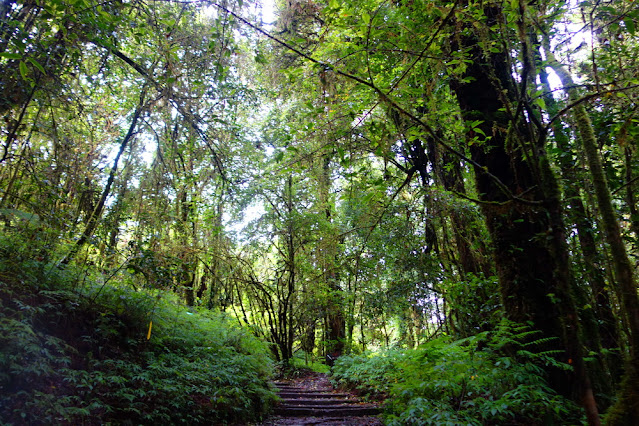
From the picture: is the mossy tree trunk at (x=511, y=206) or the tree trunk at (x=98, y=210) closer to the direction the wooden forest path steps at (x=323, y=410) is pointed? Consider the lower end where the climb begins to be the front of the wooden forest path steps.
the mossy tree trunk

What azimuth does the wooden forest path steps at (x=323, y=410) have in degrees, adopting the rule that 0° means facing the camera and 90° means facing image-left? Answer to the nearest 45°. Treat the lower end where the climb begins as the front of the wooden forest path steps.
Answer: approximately 0°

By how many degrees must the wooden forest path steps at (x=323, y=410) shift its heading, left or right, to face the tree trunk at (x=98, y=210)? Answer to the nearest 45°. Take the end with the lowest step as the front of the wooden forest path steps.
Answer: approximately 90° to its right
